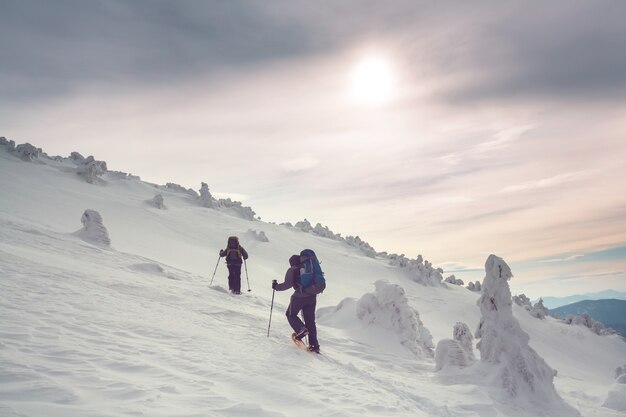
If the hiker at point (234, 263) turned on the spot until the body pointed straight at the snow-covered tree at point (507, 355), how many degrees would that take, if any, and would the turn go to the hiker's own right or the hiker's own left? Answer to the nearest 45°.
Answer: approximately 135° to the hiker's own right

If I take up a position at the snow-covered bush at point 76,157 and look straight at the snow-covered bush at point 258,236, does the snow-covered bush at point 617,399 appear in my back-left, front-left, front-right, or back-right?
front-right

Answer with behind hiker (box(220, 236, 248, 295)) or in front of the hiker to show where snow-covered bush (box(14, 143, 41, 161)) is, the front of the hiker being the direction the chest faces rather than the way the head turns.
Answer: in front

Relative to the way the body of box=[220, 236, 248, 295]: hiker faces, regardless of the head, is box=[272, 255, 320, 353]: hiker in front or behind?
behind

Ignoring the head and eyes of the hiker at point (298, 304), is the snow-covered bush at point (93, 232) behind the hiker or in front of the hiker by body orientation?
in front

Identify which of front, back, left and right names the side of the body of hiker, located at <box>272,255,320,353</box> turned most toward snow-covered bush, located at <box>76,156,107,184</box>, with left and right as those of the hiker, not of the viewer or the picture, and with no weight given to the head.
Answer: front

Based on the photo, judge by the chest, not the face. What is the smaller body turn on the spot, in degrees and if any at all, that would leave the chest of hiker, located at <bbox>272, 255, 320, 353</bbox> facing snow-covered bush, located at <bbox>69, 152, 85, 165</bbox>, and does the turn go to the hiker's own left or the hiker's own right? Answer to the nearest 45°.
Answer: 0° — they already face it

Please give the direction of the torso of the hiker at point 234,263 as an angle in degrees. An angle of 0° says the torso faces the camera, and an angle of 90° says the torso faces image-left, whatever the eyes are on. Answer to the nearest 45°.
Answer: approximately 180°

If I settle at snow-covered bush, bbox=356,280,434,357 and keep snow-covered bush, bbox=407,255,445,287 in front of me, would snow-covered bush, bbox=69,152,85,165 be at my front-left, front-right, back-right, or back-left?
front-left

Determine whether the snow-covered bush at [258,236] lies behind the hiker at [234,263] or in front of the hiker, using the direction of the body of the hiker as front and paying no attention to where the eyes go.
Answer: in front

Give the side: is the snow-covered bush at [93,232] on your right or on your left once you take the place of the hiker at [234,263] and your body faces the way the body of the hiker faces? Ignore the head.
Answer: on your left

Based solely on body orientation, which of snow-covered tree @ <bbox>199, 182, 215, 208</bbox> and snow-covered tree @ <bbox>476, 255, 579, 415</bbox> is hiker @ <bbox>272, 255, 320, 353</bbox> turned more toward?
the snow-covered tree @ <bbox>199, 182, 215, 208</bbox>

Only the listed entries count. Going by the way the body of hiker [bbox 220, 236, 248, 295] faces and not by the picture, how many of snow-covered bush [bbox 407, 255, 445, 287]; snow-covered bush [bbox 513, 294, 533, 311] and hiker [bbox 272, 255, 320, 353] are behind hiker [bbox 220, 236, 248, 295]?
1

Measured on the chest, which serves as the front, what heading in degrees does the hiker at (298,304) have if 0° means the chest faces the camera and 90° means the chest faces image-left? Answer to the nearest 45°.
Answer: approximately 135°

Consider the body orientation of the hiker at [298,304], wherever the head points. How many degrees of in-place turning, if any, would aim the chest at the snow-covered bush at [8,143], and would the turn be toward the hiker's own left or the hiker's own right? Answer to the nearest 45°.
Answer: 0° — they already face it

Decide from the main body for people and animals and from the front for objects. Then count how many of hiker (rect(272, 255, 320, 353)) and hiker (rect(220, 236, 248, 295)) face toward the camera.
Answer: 0
